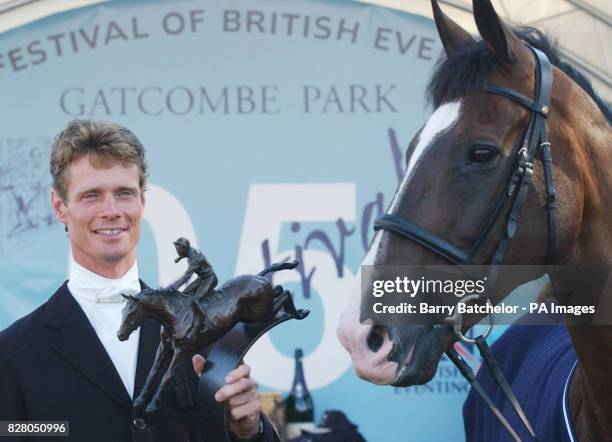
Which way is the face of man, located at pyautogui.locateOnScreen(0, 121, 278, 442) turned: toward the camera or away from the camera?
toward the camera

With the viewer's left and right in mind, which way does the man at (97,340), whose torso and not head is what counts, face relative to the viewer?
facing the viewer and to the right of the viewer

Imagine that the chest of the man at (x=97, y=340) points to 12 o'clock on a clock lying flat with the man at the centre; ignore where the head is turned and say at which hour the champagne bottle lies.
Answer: The champagne bottle is roughly at 8 o'clock from the man.
